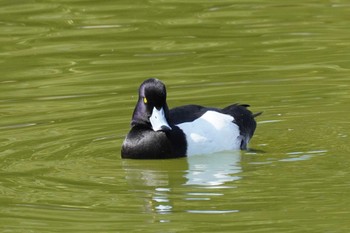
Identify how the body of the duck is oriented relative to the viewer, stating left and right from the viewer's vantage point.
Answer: facing the viewer and to the left of the viewer
